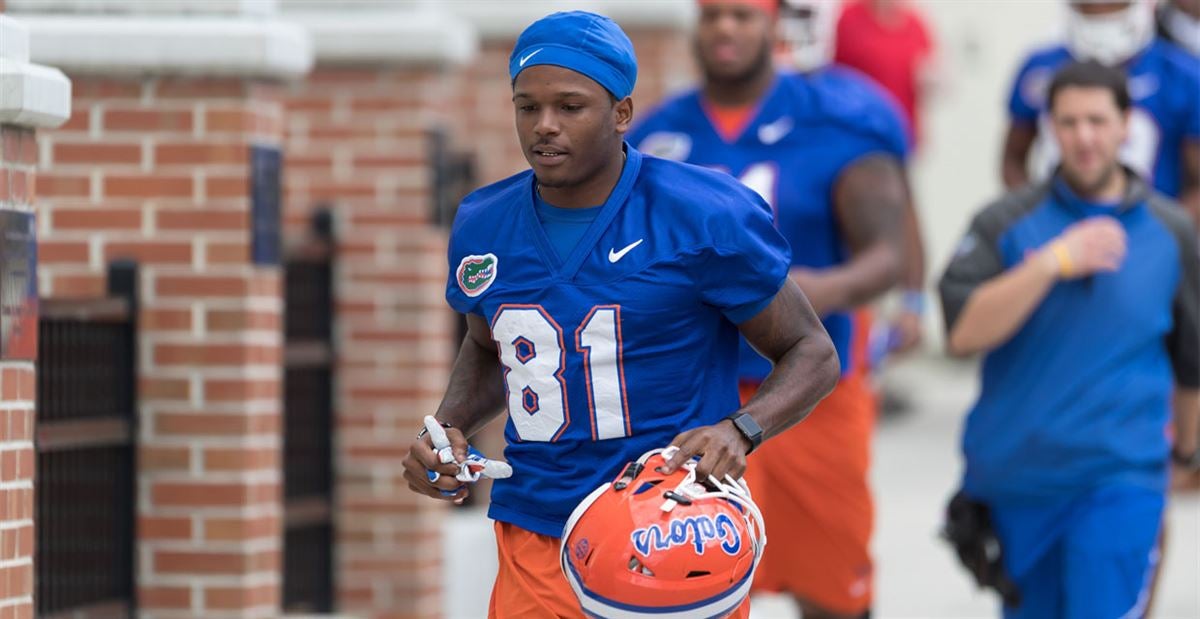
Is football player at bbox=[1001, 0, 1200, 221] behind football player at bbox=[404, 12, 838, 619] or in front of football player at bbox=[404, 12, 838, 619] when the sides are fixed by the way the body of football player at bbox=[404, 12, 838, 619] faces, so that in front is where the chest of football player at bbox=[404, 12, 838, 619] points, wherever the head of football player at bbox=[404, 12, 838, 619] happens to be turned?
behind

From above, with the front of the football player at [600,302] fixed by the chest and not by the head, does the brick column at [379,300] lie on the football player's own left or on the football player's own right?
on the football player's own right

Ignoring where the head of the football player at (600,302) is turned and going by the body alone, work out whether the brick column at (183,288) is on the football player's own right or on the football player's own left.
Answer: on the football player's own right

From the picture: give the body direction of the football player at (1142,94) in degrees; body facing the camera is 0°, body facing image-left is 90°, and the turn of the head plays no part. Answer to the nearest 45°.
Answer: approximately 0°

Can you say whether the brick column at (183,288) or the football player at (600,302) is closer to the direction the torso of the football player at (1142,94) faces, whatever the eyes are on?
the football player

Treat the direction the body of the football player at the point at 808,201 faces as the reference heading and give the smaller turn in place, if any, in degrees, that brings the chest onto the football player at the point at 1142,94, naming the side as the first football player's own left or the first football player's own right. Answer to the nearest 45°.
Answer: approximately 180°

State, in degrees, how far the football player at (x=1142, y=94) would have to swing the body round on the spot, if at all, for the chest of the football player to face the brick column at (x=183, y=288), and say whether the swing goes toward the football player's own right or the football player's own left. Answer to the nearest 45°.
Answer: approximately 45° to the football player's own right

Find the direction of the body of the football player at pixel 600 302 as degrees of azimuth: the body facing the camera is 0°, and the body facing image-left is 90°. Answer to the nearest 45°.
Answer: approximately 45°

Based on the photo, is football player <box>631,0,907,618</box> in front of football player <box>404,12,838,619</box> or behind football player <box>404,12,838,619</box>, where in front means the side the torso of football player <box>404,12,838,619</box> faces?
behind
